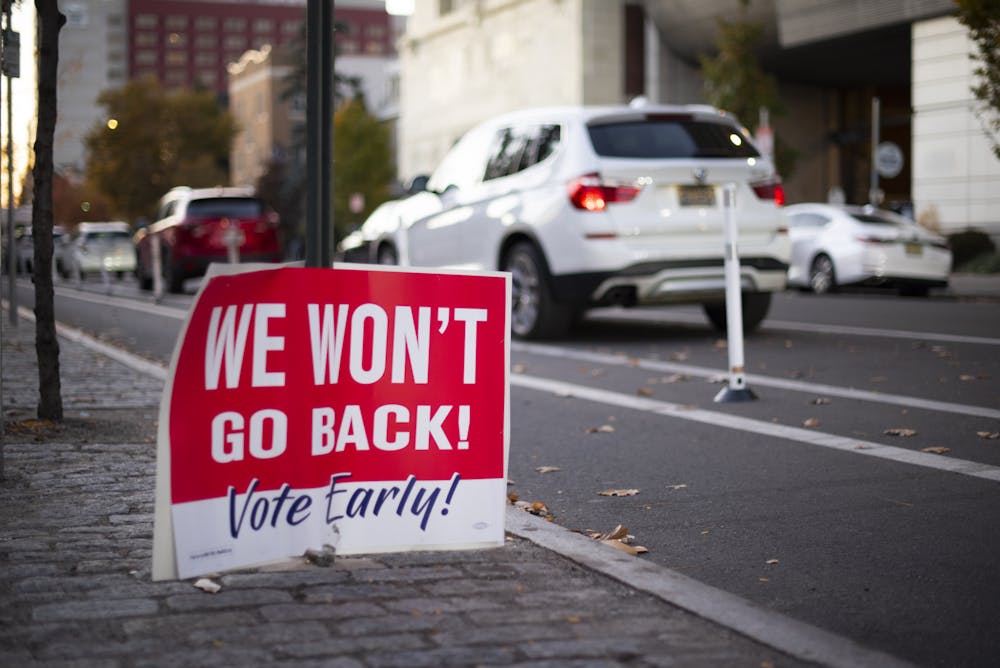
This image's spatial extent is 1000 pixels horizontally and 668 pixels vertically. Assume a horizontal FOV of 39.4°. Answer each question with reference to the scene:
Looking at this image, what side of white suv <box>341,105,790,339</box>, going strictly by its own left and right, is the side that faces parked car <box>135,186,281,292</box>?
front

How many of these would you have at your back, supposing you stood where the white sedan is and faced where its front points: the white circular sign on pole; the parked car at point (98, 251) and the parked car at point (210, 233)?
0

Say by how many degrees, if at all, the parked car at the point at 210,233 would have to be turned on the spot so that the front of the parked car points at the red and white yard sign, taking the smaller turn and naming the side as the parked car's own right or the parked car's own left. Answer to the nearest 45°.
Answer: approximately 135° to the parked car's own left

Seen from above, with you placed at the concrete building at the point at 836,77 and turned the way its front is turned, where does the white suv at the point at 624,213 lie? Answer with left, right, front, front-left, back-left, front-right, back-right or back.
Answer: front-left

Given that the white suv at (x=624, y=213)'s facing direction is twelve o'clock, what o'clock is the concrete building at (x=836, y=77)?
The concrete building is roughly at 2 o'clock from the white suv.

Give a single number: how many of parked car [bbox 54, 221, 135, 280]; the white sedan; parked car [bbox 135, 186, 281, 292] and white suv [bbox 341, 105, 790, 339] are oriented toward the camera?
0

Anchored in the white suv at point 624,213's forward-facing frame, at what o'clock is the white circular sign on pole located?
The white circular sign on pole is roughly at 2 o'clock from the white suv.

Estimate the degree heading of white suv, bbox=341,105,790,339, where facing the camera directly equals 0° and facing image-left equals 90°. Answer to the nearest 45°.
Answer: approximately 135°

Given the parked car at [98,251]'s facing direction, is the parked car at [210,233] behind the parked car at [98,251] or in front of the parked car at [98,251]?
behind

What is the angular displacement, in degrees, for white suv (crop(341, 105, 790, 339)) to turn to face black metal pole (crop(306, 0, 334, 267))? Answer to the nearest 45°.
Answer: approximately 135° to its left

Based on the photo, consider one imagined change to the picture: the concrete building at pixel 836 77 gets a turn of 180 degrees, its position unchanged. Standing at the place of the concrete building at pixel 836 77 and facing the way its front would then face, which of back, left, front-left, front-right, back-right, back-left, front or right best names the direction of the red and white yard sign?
back-right

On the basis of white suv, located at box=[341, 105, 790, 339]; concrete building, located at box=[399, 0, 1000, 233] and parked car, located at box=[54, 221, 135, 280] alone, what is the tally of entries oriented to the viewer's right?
0

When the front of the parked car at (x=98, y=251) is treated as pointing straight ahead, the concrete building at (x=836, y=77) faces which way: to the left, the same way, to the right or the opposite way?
to the left

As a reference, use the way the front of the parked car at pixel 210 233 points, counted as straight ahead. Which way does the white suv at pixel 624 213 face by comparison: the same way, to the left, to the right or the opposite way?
the same way

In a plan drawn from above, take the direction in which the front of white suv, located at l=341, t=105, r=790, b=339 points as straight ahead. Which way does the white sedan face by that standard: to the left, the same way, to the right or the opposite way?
the same way

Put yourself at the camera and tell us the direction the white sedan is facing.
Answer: facing away from the viewer and to the left of the viewer

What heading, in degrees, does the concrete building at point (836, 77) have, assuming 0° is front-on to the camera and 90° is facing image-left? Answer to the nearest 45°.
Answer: approximately 45°
